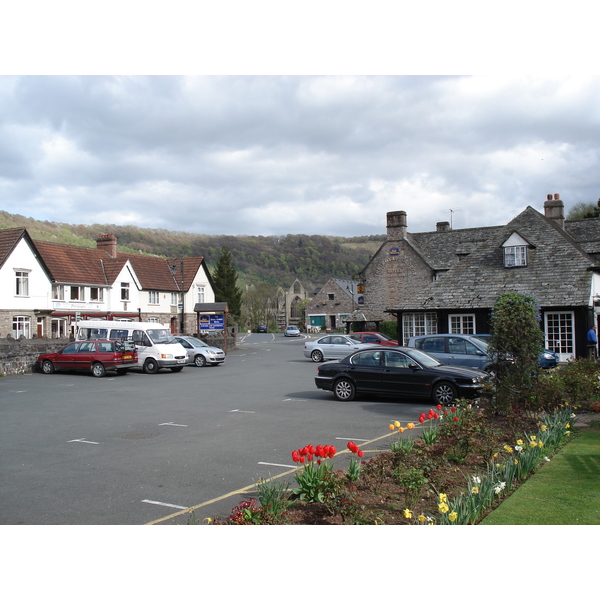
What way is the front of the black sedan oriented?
to the viewer's right

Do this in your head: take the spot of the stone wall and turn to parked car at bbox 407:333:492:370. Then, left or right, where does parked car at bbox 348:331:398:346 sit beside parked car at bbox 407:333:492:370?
left

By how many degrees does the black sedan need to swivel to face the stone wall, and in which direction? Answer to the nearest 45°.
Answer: approximately 135° to its left

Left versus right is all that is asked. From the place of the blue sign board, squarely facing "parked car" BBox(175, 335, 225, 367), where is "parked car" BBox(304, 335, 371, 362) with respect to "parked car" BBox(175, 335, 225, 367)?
left

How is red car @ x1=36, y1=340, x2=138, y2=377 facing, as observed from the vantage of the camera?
facing away from the viewer and to the left of the viewer

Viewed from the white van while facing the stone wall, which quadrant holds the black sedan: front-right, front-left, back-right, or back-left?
back-left
